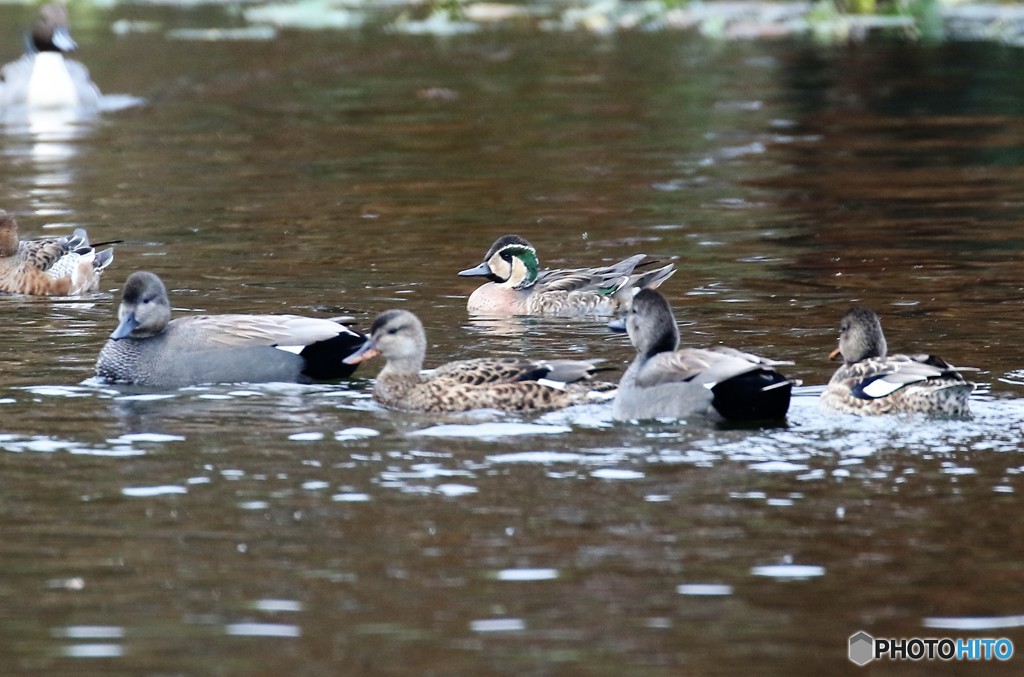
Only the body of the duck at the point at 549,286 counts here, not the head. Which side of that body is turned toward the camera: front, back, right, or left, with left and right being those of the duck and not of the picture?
left

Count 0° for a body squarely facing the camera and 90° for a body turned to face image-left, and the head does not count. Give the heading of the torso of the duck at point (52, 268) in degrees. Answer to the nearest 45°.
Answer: approximately 90°

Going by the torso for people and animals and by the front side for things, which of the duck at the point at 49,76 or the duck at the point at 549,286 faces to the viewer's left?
the duck at the point at 549,286

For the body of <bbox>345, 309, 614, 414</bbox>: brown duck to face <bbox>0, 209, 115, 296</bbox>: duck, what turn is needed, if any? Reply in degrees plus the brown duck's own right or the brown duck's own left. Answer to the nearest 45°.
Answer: approximately 45° to the brown duck's own right

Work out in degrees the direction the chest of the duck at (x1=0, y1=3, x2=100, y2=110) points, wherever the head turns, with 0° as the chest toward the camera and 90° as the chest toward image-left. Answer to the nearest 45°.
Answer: approximately 0°

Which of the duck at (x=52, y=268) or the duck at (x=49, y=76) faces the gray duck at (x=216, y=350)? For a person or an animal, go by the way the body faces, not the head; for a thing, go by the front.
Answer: the duck at (x=49, y=76)

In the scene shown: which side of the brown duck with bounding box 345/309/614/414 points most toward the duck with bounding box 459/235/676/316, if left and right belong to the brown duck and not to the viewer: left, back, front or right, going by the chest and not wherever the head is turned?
right

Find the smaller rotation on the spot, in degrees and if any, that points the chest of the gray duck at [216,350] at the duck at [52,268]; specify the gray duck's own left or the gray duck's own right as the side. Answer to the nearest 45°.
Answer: approximately 90° to the gray duck's own right

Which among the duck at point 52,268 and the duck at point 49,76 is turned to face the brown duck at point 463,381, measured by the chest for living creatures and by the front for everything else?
the duck at point 49,76

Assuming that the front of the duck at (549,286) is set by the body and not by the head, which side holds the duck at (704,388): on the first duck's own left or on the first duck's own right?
on the first duck's own left

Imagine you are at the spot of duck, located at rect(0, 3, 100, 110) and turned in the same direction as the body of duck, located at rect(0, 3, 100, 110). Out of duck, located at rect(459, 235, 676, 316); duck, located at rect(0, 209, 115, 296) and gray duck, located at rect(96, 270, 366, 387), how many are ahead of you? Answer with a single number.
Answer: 3

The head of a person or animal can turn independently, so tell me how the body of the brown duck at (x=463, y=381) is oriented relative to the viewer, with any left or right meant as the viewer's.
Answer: facing to the left of the viewer

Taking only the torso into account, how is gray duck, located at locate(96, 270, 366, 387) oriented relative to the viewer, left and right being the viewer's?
facing to the left of the viewer

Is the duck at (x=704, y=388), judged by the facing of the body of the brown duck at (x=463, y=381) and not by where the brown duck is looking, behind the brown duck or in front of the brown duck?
behind
